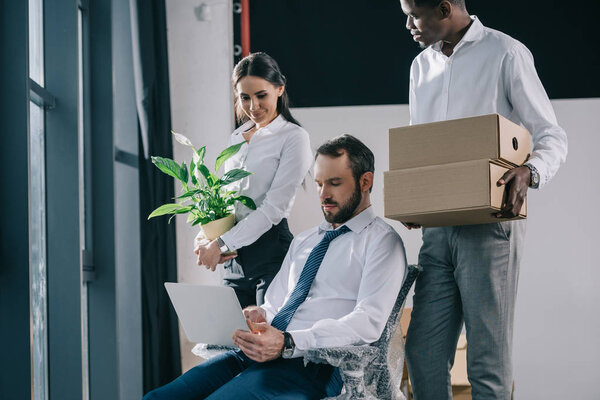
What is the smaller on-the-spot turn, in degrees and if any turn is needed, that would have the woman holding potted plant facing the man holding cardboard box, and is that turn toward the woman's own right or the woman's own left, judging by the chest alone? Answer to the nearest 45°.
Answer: approximately 90° to the woman's own left

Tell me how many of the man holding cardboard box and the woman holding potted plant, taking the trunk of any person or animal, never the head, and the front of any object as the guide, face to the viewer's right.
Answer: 0

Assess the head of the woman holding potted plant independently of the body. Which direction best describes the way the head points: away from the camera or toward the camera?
toward the camera

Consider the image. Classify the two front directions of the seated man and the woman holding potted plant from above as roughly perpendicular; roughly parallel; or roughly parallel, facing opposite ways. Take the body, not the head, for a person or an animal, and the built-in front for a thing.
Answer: roughly parallel

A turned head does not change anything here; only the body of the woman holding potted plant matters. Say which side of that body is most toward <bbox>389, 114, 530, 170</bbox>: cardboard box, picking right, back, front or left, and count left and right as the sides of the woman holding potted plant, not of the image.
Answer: left

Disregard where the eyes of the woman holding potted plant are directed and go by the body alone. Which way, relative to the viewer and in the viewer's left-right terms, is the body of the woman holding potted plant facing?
facing the viewer and to the left of the viewer

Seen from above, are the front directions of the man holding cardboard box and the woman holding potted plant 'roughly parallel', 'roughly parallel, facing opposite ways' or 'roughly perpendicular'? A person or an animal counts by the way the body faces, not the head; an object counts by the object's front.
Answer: roughly parallel

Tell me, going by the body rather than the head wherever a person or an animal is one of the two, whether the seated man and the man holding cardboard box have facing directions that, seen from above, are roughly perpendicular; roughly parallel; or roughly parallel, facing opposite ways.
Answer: roughly parallel

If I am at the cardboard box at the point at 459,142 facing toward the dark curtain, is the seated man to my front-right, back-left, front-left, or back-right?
front-left

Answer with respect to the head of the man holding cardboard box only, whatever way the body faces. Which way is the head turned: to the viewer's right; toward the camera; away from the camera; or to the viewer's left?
to the viewer's left

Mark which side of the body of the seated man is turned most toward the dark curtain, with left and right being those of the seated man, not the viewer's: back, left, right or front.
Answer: right

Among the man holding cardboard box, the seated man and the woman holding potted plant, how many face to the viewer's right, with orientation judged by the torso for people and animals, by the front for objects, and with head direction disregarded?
0

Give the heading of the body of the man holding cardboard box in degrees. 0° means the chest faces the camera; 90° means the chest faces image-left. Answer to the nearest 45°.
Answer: approximately 45°
